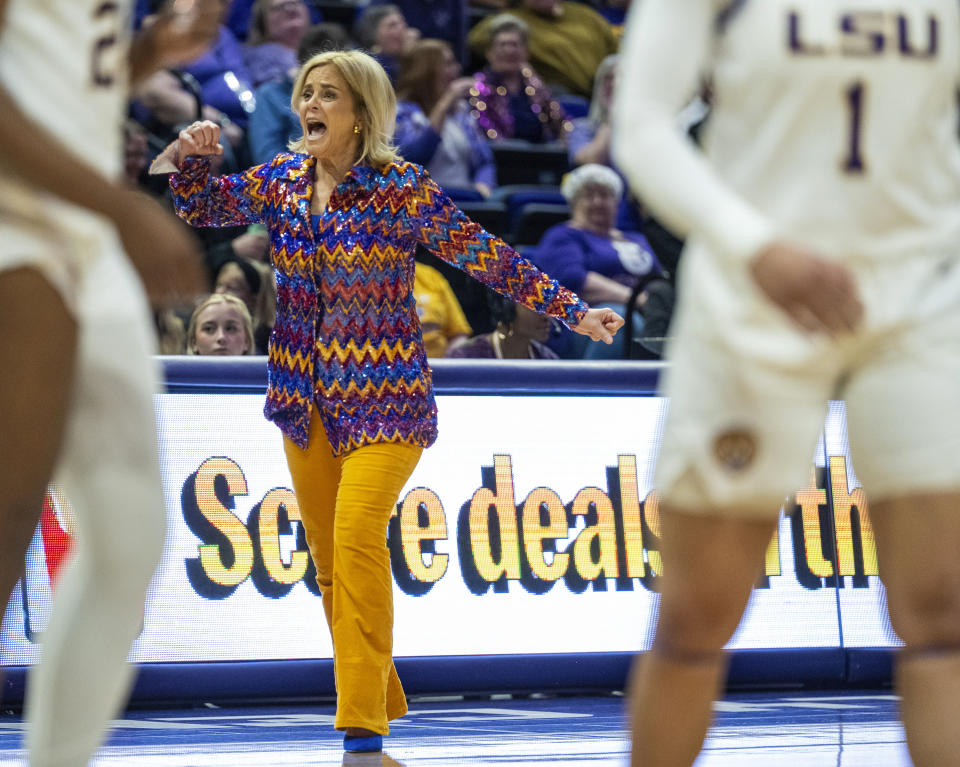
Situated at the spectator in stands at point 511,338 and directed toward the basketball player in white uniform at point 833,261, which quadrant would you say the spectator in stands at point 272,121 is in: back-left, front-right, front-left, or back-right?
back-right

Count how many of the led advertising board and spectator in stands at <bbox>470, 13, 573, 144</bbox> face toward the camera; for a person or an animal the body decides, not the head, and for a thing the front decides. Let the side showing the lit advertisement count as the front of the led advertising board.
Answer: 2

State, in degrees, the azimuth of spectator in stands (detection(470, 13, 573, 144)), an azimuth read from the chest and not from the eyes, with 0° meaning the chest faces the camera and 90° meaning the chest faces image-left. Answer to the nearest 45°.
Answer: approximately 0°

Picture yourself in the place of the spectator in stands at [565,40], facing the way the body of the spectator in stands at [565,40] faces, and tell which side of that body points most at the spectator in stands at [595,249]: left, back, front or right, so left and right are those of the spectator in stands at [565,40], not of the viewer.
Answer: front

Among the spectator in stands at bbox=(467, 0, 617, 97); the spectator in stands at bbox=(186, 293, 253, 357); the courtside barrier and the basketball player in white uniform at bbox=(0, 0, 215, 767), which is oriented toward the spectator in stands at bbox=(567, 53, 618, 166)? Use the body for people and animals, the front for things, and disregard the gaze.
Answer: the spectator in stands at bbox=(467, 0, 617, 97)

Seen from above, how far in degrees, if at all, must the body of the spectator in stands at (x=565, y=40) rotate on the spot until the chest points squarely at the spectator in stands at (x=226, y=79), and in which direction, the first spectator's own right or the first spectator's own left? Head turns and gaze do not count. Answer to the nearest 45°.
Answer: approximately 45° to the first spectator's own right

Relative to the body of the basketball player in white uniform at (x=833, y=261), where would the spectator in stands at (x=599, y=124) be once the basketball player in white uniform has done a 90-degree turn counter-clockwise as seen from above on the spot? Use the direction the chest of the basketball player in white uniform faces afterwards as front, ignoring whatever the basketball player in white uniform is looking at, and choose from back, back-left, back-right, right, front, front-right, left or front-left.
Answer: left
